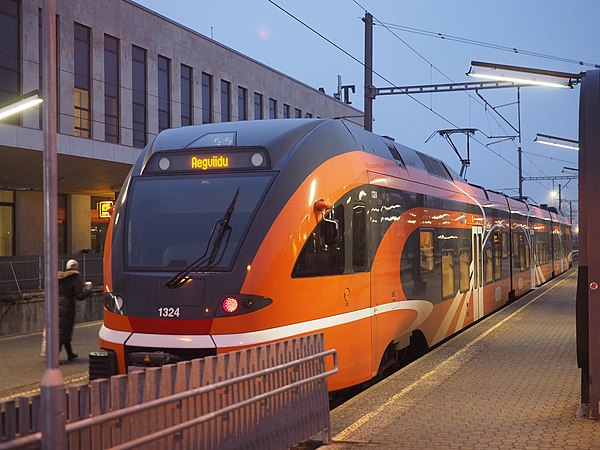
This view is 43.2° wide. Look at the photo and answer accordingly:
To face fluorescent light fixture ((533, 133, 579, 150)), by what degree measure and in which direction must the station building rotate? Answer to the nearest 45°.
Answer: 0° — it already faces it

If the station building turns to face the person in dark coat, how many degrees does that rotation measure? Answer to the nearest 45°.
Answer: approximately 45° to its right

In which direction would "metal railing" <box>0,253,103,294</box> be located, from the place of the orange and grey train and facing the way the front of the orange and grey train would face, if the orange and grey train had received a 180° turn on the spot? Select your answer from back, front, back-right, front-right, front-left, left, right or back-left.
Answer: left

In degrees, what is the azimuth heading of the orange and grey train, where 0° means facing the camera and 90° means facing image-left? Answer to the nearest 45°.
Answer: approximately 45°

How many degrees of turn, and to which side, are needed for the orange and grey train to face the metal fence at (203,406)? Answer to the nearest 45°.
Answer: approximately 45° to its left

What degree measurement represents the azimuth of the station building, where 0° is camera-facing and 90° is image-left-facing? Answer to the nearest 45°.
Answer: approximately 315°

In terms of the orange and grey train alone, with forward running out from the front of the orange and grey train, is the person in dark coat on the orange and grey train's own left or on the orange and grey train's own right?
on the orange and grey train's own right

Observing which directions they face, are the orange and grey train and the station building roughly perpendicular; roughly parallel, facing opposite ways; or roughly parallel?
roughly perpendicular

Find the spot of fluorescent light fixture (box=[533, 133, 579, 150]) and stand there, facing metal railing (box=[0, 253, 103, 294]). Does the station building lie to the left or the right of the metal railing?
right

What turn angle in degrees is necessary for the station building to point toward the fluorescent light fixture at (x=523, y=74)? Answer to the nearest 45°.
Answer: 0° — it already faces it
